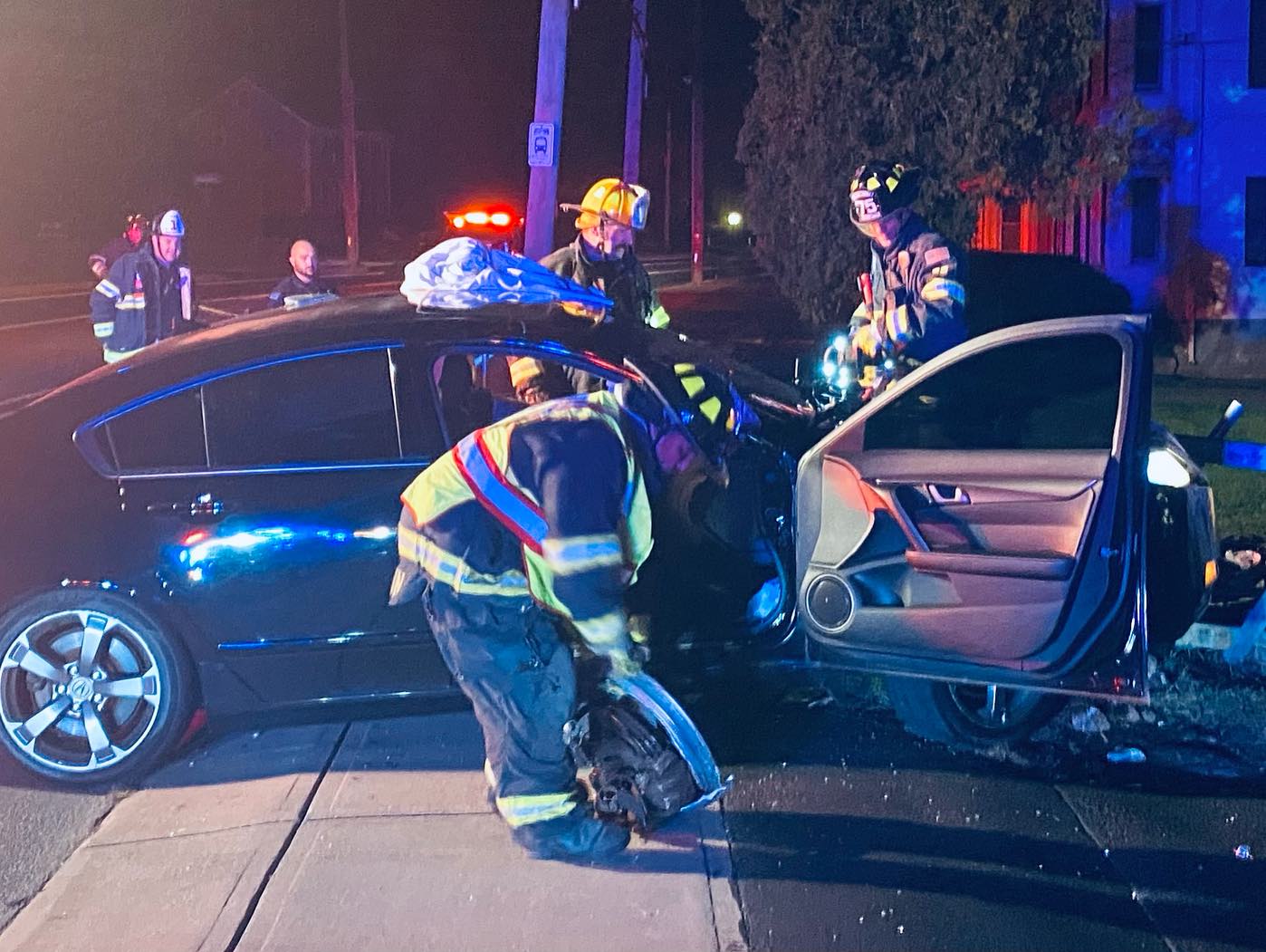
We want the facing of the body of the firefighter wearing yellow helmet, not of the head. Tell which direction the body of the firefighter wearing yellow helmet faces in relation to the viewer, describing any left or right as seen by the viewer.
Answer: facing the viewer and to the right of the viewer

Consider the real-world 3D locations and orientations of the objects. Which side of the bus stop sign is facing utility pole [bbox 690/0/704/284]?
back

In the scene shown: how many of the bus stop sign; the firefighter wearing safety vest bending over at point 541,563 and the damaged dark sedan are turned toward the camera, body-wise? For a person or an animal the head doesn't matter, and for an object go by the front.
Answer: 1

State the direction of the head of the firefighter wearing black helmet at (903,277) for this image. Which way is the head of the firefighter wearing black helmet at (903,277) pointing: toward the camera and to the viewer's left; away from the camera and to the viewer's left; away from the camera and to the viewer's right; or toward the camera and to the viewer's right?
toward the camera and to the viewer's left

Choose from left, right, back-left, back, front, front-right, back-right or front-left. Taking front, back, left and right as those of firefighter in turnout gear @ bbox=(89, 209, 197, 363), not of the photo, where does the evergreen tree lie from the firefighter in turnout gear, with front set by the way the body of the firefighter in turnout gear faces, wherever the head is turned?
left

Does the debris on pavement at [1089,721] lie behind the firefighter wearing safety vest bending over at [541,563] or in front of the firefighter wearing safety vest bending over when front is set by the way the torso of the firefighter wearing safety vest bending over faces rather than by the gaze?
in front

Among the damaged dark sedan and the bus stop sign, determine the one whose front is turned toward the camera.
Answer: the bus stop sign

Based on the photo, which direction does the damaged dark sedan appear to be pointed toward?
to the viewer's right

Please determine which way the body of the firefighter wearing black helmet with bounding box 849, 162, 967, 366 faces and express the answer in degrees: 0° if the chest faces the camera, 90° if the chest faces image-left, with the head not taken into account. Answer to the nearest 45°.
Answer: approximately 45°

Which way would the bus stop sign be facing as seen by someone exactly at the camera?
facing the viewer

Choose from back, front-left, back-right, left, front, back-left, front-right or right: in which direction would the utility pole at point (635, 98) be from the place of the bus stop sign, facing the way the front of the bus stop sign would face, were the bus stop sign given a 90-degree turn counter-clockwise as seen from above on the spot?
left
